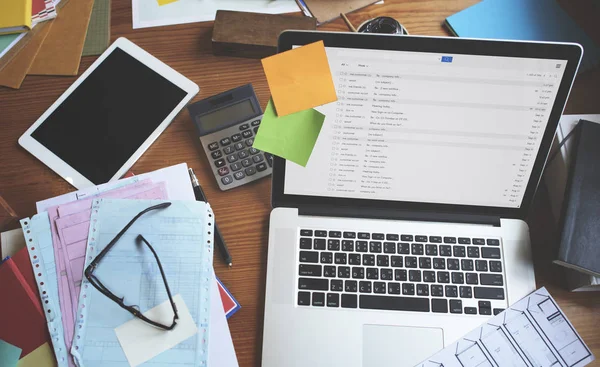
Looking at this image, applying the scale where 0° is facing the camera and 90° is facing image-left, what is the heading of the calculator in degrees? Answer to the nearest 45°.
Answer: approximately 0°

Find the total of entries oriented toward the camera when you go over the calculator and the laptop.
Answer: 2

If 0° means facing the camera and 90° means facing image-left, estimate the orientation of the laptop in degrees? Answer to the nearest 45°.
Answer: approximately 0°
